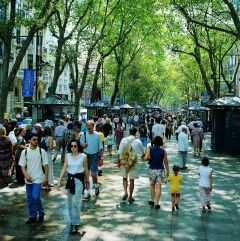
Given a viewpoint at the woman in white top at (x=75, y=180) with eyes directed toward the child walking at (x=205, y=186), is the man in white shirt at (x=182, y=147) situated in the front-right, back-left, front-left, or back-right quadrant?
front-left

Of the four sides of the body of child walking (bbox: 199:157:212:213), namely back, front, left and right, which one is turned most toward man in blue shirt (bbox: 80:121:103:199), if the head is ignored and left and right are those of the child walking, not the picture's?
left

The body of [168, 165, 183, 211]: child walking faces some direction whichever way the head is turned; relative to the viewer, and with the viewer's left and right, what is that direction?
facing away from the viewer

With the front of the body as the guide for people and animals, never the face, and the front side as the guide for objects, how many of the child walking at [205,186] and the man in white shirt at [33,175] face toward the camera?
1

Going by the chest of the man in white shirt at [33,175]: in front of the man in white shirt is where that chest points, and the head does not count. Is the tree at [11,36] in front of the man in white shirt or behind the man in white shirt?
behind

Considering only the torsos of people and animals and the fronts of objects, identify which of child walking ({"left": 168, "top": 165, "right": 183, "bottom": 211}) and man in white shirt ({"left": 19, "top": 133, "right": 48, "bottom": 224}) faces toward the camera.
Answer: the man in white shirt

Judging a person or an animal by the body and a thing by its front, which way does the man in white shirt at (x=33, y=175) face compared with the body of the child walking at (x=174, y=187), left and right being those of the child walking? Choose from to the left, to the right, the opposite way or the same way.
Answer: the opposite way

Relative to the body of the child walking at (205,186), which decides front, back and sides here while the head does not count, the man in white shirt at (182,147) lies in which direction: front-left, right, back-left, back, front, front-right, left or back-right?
front

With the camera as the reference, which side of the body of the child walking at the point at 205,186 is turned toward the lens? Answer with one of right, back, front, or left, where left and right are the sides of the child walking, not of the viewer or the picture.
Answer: back

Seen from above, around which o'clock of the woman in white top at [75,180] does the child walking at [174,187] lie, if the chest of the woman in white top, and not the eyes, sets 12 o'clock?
The child walking is roughly at 8 o'clock from the woman in white top.

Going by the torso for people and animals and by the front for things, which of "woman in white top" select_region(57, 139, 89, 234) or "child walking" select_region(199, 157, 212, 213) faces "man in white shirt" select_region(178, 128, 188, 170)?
the child walking

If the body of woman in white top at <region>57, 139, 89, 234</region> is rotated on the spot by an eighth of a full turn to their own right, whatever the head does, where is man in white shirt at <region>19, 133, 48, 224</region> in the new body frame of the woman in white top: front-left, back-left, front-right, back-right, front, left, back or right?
right

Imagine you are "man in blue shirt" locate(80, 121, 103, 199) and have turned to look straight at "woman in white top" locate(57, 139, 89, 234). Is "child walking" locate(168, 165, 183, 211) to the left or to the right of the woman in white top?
left

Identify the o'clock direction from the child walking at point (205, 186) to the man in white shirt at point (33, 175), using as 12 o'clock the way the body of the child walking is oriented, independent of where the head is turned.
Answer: The man in white shirt is roughly at 8 o'clock from the child walking.

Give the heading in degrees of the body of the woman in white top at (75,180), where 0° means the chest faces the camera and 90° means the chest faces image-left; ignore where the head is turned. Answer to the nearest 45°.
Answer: approximately 0°

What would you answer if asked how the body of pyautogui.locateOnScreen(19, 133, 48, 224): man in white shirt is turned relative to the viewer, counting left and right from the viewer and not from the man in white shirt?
facing the viewer

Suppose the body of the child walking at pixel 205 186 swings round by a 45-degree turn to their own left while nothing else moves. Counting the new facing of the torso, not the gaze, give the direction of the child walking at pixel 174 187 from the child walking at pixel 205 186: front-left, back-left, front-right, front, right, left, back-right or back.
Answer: front-left
